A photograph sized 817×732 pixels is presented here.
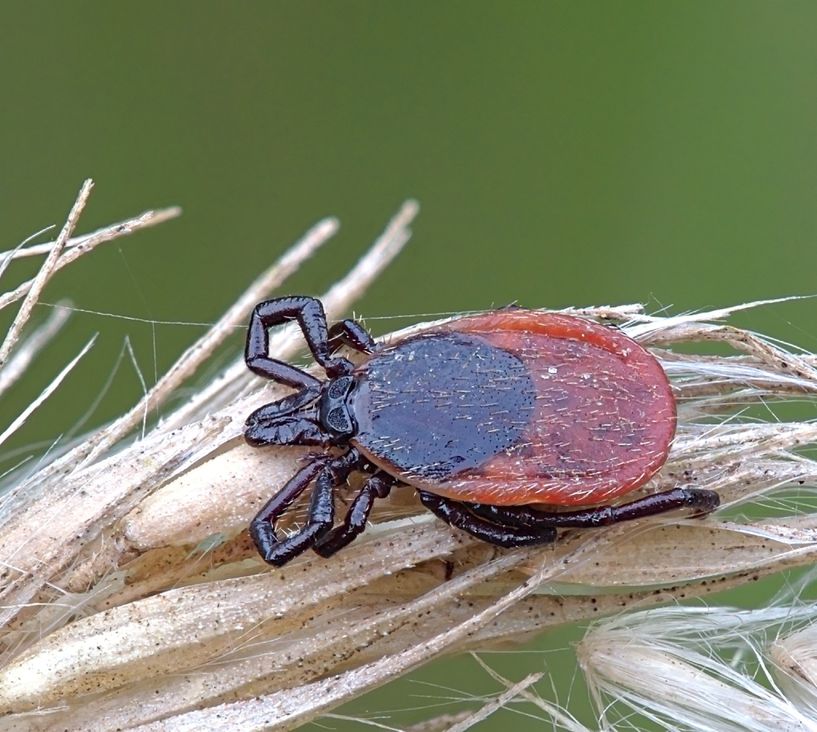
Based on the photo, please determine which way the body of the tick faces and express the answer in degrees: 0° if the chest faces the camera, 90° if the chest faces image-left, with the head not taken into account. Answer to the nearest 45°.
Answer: approximately 90°
